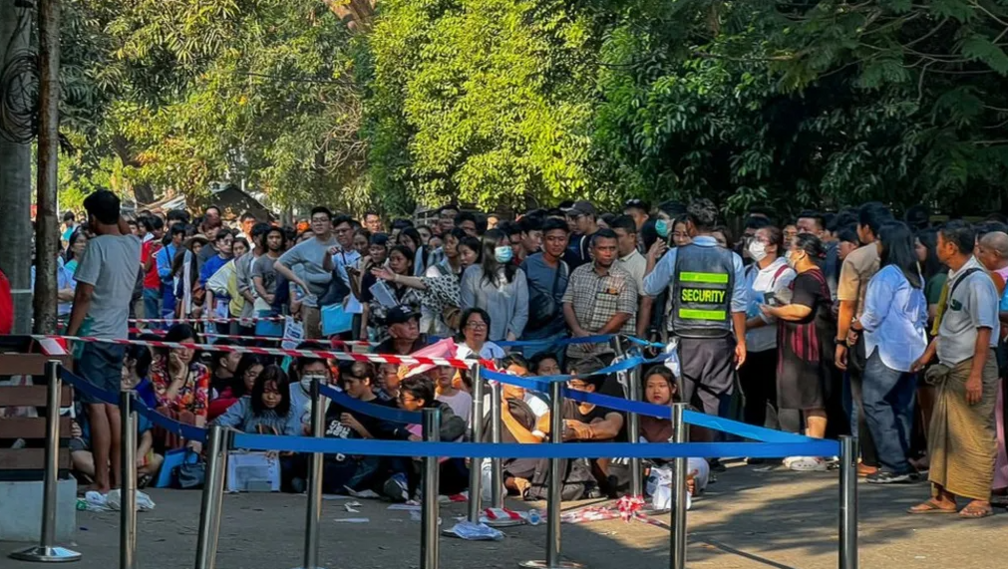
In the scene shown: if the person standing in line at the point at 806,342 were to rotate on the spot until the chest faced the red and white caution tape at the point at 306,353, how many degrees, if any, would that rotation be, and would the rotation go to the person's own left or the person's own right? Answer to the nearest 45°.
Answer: approximately 45° to the person's own left

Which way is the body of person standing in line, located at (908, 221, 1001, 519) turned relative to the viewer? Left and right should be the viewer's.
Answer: facing to the left of the viewer

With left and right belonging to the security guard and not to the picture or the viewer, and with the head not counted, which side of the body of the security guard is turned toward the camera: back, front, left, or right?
back

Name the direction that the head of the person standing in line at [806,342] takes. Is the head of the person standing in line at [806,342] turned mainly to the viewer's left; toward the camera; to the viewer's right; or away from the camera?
to the viewer's left

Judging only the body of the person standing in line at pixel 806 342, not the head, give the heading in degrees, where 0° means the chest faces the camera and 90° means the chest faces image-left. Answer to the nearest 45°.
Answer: approximately 90°

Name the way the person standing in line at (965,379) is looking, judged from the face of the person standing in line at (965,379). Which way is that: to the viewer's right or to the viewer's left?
to the viewer's left

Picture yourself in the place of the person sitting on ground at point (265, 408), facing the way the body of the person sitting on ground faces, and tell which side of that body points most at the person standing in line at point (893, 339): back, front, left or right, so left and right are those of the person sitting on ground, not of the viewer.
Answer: left
